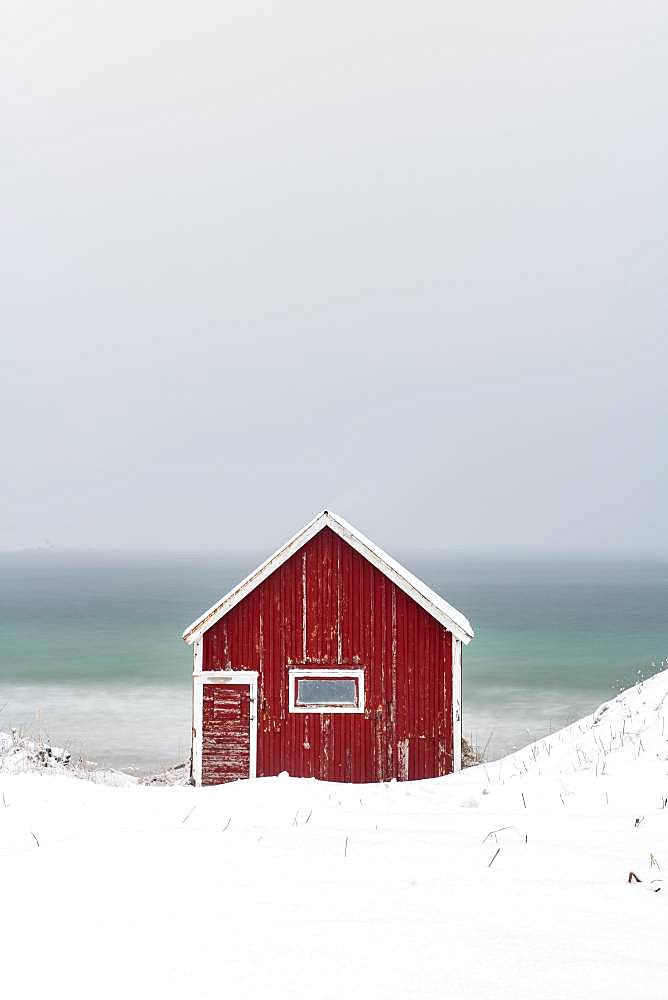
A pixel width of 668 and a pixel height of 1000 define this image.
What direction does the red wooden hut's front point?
toward the camera
